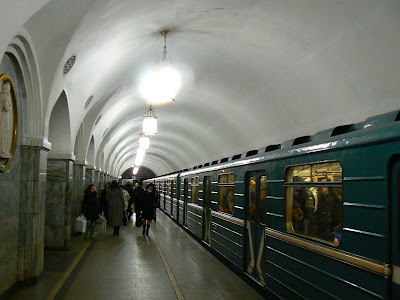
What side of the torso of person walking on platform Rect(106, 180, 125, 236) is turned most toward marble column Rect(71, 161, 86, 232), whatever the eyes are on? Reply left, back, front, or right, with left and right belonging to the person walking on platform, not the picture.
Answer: left

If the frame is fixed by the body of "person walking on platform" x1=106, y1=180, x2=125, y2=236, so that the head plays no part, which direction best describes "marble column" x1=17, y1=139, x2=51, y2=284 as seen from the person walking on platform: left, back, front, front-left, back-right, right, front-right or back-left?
back

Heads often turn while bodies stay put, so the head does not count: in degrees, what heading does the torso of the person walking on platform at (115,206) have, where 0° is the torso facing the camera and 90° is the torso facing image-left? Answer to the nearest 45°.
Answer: approximately 180°

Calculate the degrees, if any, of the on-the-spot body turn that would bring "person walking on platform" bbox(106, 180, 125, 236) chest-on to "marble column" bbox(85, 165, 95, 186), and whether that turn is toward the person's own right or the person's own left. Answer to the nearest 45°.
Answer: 0° — they already face it

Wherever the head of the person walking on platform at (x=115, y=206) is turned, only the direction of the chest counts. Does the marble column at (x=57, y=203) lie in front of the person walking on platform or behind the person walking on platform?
behind
